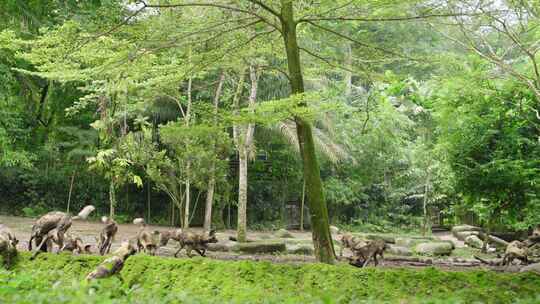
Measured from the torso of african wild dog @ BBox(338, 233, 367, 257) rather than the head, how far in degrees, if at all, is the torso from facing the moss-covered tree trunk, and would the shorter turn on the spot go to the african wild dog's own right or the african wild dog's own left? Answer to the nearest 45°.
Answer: approximately 45° to the african wild dog's own left

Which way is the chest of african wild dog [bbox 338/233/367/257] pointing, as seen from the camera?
to the viewer's left

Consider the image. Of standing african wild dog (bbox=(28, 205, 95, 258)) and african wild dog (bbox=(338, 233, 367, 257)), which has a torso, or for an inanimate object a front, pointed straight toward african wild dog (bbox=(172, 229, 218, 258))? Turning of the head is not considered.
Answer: african wild dog (bbox=(338, 233, 367, 257))

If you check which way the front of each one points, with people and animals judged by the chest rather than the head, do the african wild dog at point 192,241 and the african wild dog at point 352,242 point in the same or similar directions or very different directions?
very different directions

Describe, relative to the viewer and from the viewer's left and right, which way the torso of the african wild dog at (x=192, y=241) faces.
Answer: facing to the right of the viewer

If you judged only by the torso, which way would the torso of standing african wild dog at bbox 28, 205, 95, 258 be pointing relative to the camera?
to the viewer's left

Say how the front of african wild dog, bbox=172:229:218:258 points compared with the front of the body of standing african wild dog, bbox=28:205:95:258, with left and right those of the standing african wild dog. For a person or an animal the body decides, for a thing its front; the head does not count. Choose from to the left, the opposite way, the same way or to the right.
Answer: the opposite way

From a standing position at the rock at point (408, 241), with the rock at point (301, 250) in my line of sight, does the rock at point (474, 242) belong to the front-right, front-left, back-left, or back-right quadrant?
back-left

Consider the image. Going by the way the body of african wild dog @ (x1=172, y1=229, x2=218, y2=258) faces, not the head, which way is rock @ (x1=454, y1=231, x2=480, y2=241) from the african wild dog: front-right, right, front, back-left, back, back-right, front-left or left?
front-left
